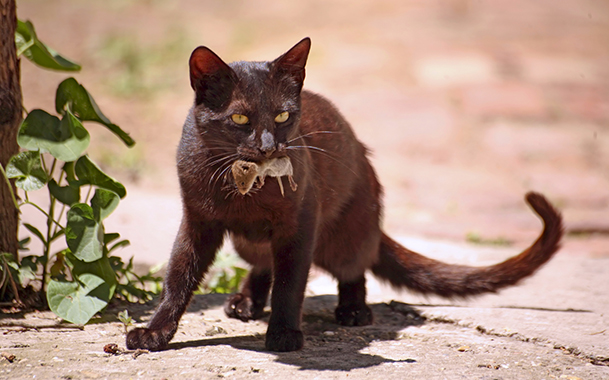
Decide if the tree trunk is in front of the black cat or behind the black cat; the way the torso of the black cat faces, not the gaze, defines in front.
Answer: in front

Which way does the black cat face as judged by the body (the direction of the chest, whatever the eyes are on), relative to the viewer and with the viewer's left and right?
facing the viewer and to the left of the viewer
